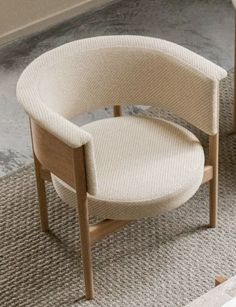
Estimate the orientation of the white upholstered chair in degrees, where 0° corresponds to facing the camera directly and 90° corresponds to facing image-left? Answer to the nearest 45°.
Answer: approximately 315°
